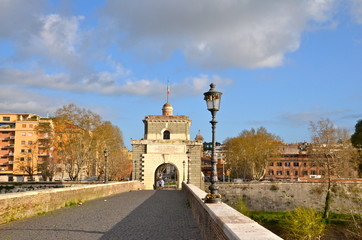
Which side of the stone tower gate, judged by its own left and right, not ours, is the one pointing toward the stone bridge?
front

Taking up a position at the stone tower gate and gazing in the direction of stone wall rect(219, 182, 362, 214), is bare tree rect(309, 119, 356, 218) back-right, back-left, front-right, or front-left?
front-right

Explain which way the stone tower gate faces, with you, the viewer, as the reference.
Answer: facing the viewer

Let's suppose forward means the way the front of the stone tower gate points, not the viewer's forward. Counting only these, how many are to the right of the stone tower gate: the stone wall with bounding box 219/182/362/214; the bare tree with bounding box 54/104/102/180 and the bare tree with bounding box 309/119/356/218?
1

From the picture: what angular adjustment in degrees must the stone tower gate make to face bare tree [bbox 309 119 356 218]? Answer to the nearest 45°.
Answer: approximately 90° to its left

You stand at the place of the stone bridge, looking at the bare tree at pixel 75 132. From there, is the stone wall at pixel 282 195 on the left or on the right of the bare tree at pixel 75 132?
right

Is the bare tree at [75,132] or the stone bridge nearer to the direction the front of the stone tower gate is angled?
the stone bridge

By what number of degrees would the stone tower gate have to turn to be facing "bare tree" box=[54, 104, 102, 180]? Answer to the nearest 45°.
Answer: approximately 90° to its right

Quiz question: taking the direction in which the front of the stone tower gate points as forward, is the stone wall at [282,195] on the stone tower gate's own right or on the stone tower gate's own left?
on the stone tower gate's own left
